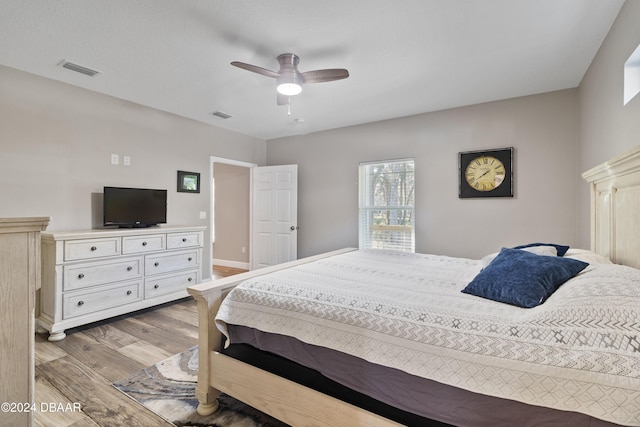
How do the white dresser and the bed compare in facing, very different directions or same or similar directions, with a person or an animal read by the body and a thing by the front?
very different directions

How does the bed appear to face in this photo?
to the viewer's left

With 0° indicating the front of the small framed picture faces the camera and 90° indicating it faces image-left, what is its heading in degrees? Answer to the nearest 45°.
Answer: approximately 315°

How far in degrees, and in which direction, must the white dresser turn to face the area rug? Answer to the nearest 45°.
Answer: approximately 45° to its right

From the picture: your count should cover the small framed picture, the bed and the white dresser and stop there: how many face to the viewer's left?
1

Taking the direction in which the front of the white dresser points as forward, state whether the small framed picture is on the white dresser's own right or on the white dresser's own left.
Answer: on the white dresser's own left

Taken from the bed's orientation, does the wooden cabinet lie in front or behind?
in front

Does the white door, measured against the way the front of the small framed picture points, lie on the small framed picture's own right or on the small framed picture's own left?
on the small framed picture's own left

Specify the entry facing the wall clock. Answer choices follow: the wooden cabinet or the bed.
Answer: the wooden cabinet

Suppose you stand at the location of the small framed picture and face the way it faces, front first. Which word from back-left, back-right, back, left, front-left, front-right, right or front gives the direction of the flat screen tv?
right

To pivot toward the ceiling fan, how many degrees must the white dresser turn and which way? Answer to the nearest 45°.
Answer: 0° — it already faces it

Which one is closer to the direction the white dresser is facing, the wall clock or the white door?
the wall clock

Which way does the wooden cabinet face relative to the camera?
to the viewer's right

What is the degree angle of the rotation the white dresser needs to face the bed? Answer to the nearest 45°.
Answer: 0° — it already faces it

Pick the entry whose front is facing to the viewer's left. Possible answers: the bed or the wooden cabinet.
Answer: the bed
